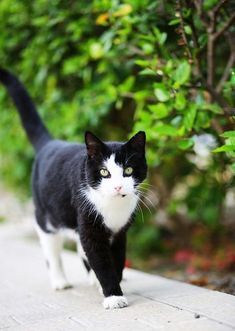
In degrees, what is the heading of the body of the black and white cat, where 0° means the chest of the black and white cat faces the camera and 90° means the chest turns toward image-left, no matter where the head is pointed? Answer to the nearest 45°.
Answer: approximately 315°
